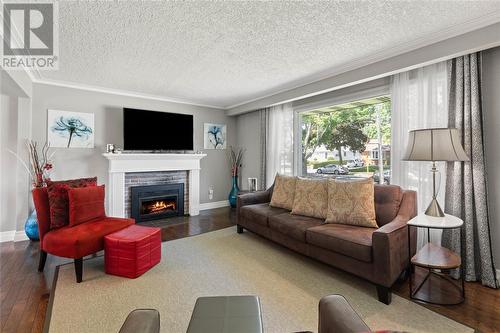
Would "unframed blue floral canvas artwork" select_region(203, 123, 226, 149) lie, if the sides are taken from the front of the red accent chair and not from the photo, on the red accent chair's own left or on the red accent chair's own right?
on the red accent chair's own left

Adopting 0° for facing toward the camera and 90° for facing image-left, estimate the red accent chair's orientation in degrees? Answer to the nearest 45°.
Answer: approximately 315°

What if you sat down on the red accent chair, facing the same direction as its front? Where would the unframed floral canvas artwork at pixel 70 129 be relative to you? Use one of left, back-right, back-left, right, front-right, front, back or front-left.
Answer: back-left

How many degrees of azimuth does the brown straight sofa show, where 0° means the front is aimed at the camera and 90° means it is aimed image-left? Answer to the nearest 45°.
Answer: approximately 45°

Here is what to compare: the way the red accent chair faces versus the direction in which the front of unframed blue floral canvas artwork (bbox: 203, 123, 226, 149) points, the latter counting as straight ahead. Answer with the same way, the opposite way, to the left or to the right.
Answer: to the left

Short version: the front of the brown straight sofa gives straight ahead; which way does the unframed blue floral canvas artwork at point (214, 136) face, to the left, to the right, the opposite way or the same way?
to the left

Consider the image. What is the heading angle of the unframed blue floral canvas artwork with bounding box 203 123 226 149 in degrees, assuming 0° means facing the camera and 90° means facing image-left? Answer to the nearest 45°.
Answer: approximately 0°

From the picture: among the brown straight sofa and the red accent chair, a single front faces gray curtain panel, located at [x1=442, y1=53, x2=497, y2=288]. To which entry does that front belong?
the red accent chair

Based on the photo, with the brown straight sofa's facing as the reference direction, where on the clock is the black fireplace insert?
The black fireplace insert is roughly at 2 o'clock from the brown straight sofa.

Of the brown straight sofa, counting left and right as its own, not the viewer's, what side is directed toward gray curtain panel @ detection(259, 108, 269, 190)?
right
